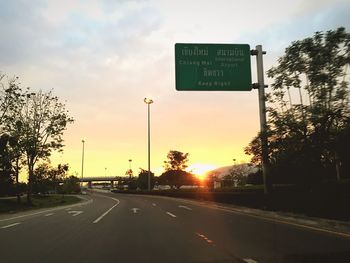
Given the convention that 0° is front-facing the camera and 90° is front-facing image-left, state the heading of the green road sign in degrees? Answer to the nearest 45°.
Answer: approximately 0°

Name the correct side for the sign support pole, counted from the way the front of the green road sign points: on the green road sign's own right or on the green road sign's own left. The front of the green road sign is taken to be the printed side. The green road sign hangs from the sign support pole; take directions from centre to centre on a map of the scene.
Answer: on the green road sign's own left
